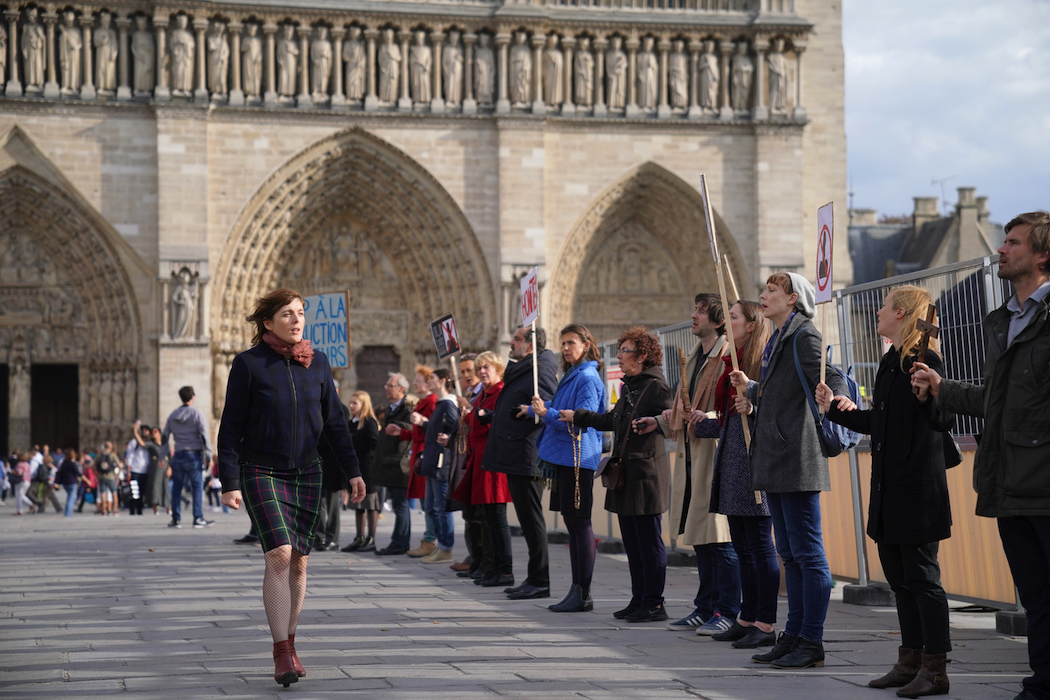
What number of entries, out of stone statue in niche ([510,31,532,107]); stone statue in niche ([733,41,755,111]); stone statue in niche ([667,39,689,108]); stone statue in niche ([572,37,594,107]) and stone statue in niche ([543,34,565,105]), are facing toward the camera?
5

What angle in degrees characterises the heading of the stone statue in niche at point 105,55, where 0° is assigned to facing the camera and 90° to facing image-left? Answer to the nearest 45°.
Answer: approximately 0°

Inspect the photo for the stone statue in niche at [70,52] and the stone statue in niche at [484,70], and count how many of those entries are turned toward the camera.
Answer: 2

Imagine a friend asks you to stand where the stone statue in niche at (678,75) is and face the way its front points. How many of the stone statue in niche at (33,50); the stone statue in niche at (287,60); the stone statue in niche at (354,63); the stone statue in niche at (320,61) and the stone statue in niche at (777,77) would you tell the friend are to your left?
1

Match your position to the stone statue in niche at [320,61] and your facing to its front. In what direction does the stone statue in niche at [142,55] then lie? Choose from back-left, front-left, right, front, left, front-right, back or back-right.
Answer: right

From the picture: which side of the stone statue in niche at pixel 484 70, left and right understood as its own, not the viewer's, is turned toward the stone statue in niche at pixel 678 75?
left

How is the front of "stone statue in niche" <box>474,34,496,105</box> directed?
toward the camera

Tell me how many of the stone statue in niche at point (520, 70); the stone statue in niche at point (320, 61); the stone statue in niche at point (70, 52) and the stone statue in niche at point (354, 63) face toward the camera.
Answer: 4

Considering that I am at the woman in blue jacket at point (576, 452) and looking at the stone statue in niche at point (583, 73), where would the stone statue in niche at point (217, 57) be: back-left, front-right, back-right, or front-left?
front-left

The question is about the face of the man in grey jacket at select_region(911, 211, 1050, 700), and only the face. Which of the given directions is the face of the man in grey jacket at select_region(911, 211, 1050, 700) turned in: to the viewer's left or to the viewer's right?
to the viewer's left

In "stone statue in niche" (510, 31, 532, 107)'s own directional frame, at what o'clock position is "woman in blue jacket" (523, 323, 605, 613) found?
The woman in blue jacket is roughly at 12 o'clock from the stone statue in niche.

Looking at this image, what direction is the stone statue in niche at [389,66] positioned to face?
toward the camera

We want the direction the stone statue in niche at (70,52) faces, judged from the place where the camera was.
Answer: facing the viewer

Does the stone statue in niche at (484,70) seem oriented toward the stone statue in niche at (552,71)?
no

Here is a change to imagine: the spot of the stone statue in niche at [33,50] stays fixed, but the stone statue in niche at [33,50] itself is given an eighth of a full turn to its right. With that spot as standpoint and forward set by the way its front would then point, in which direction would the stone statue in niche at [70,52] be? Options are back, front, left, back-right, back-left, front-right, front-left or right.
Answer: back-left

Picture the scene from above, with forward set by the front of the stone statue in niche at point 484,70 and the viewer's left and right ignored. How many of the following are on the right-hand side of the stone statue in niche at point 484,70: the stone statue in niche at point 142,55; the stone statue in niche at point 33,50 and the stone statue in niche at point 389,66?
3

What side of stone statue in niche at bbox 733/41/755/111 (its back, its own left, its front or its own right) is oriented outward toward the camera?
front

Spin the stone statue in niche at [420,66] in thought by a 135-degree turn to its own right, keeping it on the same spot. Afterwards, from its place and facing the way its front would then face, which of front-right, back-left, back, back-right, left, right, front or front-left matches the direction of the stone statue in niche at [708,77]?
back-right

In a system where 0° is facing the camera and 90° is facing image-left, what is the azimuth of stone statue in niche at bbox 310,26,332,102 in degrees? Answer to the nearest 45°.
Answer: approximately 0°
